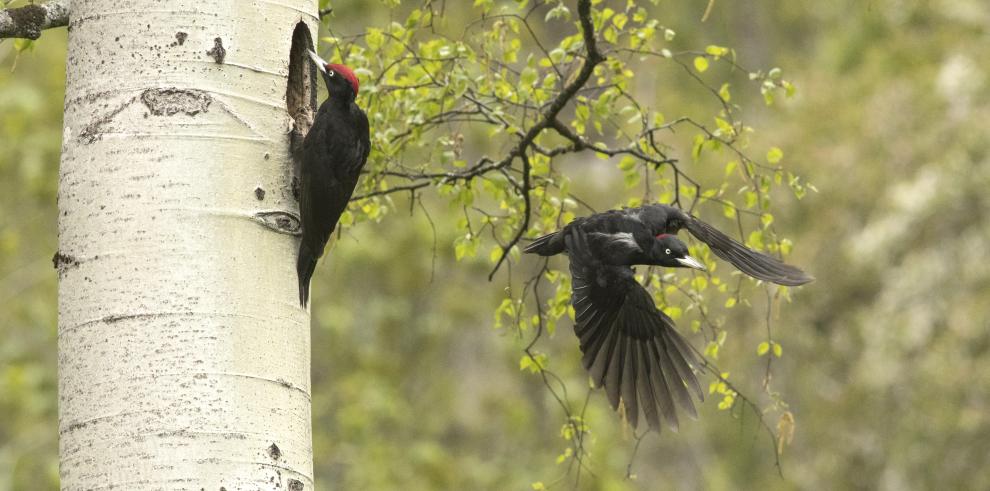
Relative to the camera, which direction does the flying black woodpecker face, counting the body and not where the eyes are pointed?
to the viewer's right

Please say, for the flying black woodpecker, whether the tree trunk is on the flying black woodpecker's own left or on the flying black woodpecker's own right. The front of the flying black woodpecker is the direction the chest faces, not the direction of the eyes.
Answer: on the flying black woodpecker's own right

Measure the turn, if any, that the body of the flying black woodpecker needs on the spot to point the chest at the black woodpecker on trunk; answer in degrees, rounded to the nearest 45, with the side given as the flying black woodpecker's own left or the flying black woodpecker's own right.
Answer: approximately 135° to the flying black woodpecker's own right
